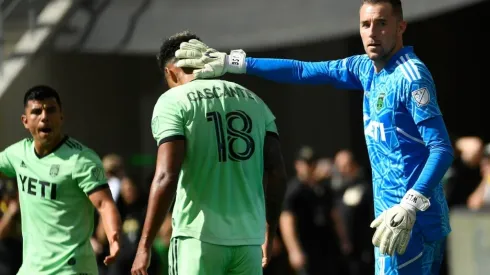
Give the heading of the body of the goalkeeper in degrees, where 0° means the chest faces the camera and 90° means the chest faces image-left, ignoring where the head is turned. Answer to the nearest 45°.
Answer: approximately 45°

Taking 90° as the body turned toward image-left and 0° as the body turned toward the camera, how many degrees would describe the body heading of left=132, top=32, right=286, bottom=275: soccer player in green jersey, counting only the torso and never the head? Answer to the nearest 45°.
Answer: approximately 135°

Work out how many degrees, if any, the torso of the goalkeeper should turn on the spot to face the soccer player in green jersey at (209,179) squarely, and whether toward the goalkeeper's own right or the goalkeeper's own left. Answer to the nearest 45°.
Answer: approximately 45° to the goalkeeper's own right

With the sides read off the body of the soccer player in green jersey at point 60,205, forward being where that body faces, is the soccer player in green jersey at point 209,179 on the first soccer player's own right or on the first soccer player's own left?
on the first soccer player's own left

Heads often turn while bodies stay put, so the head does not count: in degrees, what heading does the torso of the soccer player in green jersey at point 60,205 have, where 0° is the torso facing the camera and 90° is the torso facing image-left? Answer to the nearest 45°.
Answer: approximately 45°

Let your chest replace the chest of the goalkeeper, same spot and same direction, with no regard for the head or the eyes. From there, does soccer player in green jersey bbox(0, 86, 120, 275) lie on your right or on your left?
on your right
